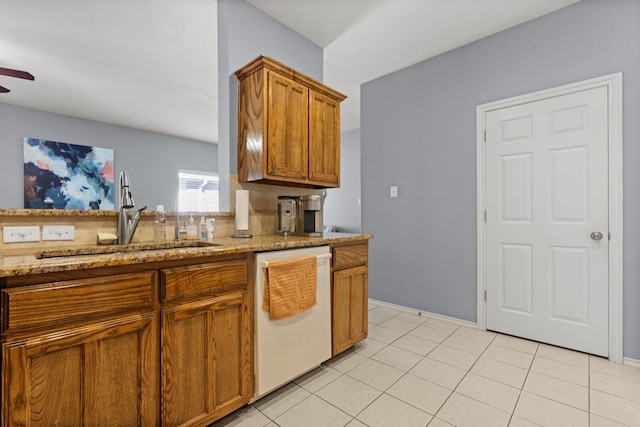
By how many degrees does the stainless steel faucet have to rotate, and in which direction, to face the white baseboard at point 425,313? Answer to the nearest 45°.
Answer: approximately 90° to its left

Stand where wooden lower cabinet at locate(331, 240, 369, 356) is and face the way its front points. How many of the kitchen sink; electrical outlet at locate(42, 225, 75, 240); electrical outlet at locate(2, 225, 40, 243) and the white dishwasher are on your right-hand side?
4

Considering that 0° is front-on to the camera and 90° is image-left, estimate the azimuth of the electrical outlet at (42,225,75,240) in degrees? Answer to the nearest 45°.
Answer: approximately 0°

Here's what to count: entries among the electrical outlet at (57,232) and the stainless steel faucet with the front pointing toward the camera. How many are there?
2

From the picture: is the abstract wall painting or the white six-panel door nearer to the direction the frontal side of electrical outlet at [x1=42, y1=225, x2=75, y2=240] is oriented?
the white six-panel door

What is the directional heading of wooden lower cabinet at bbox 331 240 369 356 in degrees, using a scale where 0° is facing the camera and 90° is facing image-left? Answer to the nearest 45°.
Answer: approximately 315°

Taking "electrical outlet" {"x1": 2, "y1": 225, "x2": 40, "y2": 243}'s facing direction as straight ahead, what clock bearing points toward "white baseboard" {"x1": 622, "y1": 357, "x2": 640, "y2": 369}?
The white baseboard is roughly at 10 o'clock from the electrical outlet.

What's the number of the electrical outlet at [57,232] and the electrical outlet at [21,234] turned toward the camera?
2

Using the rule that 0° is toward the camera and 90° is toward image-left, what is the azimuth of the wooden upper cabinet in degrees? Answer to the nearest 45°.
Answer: approximately 315°
